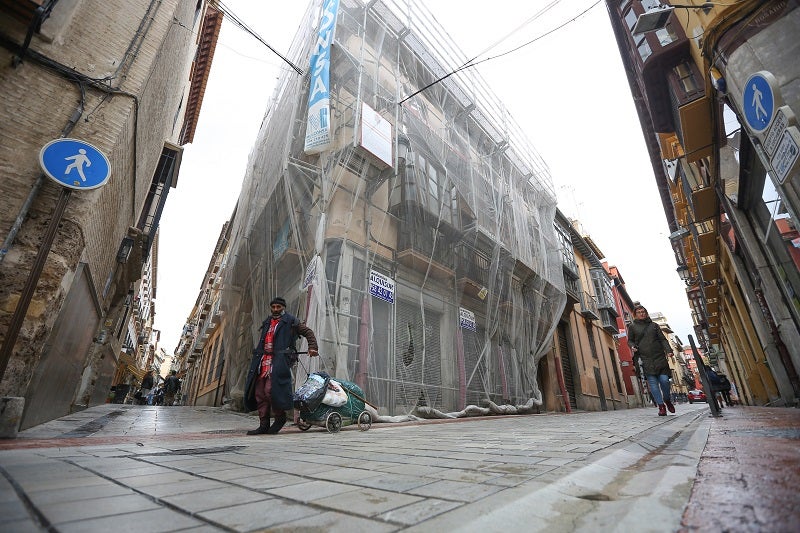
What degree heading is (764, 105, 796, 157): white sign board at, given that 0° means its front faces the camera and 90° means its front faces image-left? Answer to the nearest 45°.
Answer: approximately 45°

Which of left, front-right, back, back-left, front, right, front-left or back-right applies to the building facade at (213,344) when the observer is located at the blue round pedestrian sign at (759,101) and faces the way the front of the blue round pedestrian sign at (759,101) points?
front-right

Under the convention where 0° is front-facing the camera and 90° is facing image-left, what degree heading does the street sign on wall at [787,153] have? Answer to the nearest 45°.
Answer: approximately 45°

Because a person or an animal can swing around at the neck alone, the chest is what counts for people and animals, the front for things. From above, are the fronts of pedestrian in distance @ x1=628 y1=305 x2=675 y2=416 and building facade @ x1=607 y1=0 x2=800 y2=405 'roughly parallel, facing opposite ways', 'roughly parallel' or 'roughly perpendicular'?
roughly perpendicular

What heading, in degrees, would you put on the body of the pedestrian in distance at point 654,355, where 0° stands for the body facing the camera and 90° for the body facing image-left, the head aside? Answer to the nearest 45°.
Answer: approximately 0°
